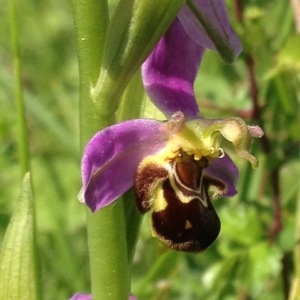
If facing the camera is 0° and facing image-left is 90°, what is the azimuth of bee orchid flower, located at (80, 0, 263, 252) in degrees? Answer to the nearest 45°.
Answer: approximately 315°
